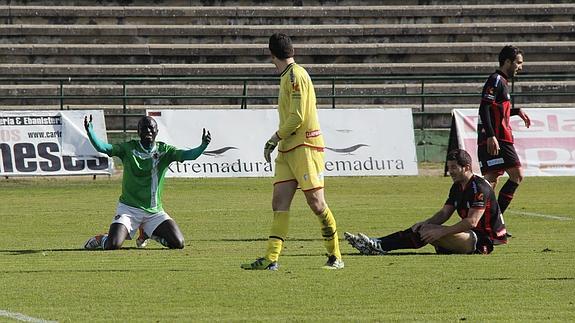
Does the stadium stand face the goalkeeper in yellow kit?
yes

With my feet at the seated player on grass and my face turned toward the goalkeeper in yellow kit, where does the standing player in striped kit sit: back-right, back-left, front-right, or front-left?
back-right

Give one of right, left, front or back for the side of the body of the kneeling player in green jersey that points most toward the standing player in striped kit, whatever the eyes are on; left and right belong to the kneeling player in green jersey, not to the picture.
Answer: left

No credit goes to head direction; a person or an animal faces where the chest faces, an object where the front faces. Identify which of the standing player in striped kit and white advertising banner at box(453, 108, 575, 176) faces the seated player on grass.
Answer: the white advertising banner

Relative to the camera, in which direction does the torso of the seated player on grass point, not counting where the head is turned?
to the viewer's left

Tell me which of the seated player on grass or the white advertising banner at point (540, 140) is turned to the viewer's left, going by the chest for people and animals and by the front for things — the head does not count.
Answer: the seated player on grass

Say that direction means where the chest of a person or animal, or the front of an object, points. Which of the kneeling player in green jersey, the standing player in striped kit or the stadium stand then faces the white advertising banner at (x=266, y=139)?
the stadium stand
